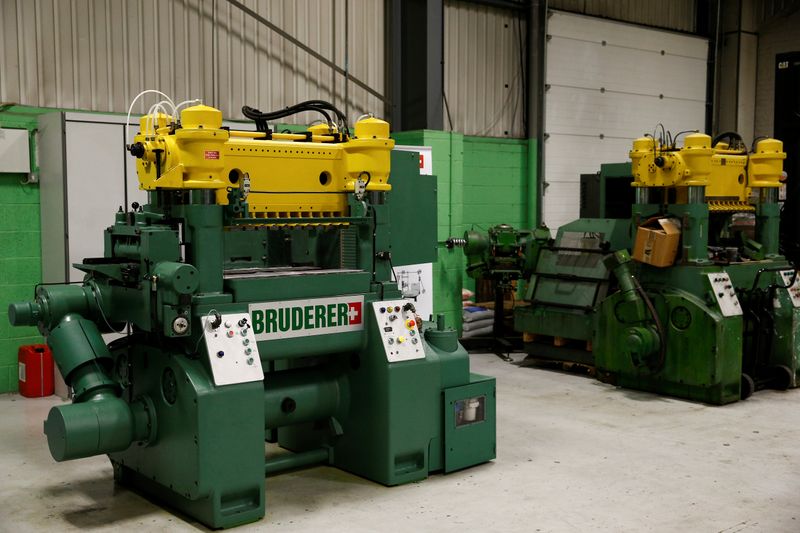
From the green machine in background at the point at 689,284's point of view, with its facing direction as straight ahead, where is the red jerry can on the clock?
The red jerry can is roughly at 4 o'clock from the green machine in background.

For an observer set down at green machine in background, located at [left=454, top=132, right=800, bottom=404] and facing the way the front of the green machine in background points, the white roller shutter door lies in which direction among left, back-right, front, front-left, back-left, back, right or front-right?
back-left

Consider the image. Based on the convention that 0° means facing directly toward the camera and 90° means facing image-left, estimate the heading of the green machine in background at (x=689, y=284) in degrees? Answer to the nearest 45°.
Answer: approximately 315°
